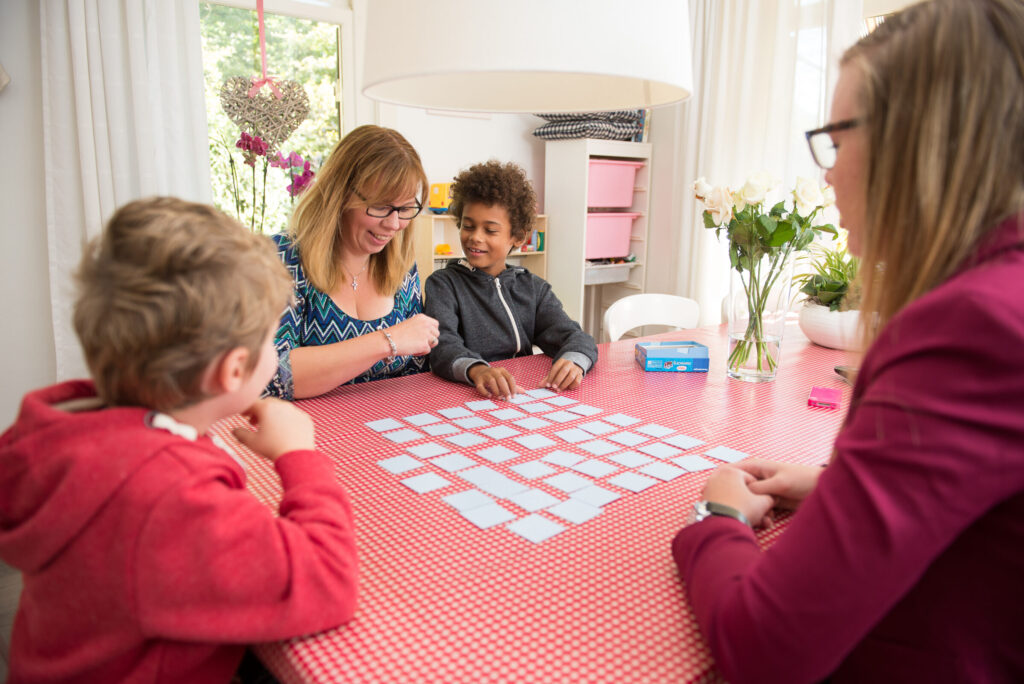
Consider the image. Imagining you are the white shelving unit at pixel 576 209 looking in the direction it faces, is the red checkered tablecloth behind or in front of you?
in front

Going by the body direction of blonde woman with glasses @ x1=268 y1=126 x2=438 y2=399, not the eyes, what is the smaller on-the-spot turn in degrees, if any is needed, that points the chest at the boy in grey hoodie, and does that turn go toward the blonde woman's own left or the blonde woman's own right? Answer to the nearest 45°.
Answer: approximately 90° to the blonde woman's own left

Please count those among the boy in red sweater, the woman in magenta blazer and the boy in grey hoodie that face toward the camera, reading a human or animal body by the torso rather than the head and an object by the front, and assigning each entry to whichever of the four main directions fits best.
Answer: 1

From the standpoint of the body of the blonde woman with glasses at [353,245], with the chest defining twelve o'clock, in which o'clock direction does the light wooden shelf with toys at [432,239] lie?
The light wooden shelf with toys is roughly at 8 o'clock from the blonde woman with glasses.

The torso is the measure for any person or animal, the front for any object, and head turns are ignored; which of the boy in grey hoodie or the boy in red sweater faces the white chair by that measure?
the boy in red sweater

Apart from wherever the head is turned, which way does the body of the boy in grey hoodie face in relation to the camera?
toward the camera

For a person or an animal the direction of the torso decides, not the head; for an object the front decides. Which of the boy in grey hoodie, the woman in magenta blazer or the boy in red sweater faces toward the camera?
the boy in grey hoodie

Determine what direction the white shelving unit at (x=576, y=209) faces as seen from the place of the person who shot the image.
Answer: facing the viewer and to the right of the viewer
